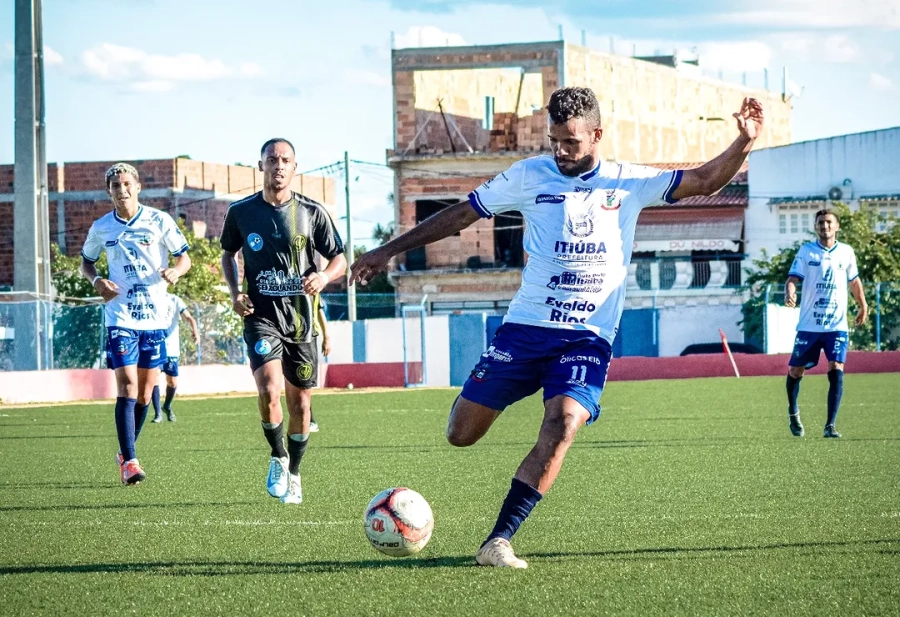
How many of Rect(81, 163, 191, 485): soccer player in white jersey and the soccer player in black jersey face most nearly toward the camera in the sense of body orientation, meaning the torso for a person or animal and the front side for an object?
2

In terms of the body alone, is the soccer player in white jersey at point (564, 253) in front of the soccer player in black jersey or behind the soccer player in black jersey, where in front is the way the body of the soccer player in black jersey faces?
in front

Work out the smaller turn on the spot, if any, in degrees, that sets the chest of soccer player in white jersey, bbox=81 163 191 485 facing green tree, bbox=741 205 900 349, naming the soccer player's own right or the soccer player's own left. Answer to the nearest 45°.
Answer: approximately 135° to the soccer player's own left

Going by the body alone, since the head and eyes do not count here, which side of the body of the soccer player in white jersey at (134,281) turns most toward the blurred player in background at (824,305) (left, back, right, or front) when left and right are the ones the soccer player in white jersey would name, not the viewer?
left

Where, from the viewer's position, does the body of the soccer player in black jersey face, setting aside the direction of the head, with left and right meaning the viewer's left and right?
facing the viewer

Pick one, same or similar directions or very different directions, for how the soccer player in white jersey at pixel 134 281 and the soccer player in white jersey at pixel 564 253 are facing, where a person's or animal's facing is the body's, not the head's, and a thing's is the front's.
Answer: same or similar directions

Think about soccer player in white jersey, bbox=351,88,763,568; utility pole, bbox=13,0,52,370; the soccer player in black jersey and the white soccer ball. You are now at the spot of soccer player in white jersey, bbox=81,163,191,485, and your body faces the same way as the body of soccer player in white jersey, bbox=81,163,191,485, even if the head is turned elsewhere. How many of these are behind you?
1

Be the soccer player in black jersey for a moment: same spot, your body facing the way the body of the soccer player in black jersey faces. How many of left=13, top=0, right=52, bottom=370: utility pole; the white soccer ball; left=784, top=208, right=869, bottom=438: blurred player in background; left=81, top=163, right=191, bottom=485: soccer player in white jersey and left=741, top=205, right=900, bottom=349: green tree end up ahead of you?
1

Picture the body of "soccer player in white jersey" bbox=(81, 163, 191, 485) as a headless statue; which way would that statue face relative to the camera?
toward the camera

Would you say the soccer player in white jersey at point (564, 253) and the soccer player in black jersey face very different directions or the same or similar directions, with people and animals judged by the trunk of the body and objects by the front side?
same or similar directions

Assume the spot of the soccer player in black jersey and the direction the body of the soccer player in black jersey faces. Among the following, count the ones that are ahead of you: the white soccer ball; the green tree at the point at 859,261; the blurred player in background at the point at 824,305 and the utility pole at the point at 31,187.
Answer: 1

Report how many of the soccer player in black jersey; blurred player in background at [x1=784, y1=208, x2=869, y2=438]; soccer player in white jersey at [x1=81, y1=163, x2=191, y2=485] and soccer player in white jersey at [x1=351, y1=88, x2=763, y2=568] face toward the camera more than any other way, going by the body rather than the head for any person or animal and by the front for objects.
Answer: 4

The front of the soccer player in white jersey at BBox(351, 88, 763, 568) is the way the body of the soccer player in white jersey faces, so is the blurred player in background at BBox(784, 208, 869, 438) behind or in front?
behind

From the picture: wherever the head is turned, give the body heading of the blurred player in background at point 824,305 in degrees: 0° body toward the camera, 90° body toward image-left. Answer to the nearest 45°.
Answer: approximately 0°

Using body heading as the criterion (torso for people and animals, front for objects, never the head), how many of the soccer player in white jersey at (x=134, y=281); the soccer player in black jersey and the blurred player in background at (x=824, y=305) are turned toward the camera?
3
